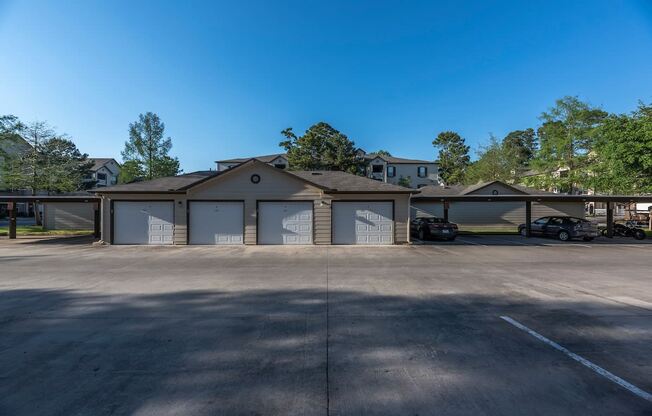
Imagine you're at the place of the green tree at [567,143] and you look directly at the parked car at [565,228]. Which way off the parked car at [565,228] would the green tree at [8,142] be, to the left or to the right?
right

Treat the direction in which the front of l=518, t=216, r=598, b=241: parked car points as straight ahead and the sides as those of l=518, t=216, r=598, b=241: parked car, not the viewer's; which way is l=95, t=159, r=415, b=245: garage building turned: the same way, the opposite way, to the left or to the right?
the opposite way

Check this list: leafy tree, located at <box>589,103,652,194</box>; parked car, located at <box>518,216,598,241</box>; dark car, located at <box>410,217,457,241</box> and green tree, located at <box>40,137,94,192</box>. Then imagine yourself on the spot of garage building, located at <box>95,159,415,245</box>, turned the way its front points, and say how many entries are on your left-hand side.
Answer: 3

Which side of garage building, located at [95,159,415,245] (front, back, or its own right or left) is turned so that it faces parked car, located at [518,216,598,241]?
left

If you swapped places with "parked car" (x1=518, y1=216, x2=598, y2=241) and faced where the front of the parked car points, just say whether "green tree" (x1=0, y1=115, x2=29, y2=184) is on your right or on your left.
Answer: on your left

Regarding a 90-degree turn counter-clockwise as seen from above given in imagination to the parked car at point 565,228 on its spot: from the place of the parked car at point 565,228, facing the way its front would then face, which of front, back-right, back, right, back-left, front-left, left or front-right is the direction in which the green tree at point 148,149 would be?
front-right

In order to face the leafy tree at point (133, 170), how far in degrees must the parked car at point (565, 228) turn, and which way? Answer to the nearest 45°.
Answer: approximately 45° to its left

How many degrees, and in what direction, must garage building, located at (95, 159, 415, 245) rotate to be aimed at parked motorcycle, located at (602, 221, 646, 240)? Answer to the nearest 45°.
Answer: approximately 90° to its left

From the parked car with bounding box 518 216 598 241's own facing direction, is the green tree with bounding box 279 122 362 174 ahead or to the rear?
ahead

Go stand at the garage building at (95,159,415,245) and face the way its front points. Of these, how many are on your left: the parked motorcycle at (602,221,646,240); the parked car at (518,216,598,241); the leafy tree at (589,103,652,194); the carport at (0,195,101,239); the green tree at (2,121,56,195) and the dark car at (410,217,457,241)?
4

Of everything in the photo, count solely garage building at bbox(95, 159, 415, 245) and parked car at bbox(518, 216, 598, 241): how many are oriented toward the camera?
1

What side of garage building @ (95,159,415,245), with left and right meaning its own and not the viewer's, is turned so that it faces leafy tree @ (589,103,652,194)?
left

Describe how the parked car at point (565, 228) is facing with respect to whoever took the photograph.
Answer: facing away from the viewer and to the left of the viewer

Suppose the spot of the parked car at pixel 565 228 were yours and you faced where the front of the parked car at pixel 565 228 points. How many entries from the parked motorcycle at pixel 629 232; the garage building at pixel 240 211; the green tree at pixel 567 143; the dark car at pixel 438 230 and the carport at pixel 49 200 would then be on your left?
3

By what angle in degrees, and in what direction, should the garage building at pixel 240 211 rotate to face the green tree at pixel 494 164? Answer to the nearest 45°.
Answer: approximately 135° to its left

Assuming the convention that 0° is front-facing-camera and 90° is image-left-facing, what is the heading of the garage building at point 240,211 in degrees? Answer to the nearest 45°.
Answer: approximately 0°

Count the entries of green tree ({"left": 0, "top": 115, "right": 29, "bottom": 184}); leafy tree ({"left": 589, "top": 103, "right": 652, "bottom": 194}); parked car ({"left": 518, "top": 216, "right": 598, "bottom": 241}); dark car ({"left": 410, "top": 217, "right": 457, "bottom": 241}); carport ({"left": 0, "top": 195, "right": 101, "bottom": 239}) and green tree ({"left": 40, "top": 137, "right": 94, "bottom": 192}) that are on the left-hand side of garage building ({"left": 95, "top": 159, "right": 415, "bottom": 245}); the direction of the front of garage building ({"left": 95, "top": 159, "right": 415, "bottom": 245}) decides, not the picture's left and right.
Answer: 3

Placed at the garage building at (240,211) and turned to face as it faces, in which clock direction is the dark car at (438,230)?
The dark car is roughly at 9 o'clock from the garage building.
